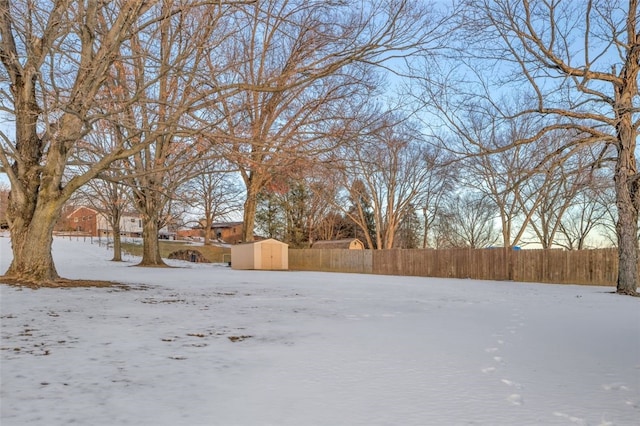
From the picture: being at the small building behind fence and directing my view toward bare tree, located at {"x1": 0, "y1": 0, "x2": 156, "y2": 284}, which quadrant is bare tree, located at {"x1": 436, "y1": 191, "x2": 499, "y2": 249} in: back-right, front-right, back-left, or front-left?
back-left

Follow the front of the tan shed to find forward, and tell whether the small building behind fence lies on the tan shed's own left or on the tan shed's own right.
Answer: on the tan shed's own left

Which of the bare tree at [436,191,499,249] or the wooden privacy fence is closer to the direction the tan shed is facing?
the wooden privacy fence

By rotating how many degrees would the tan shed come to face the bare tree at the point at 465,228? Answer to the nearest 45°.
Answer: approximately 90° to its left

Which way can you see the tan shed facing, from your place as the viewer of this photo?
facing the viewer and to the right of the viewer
